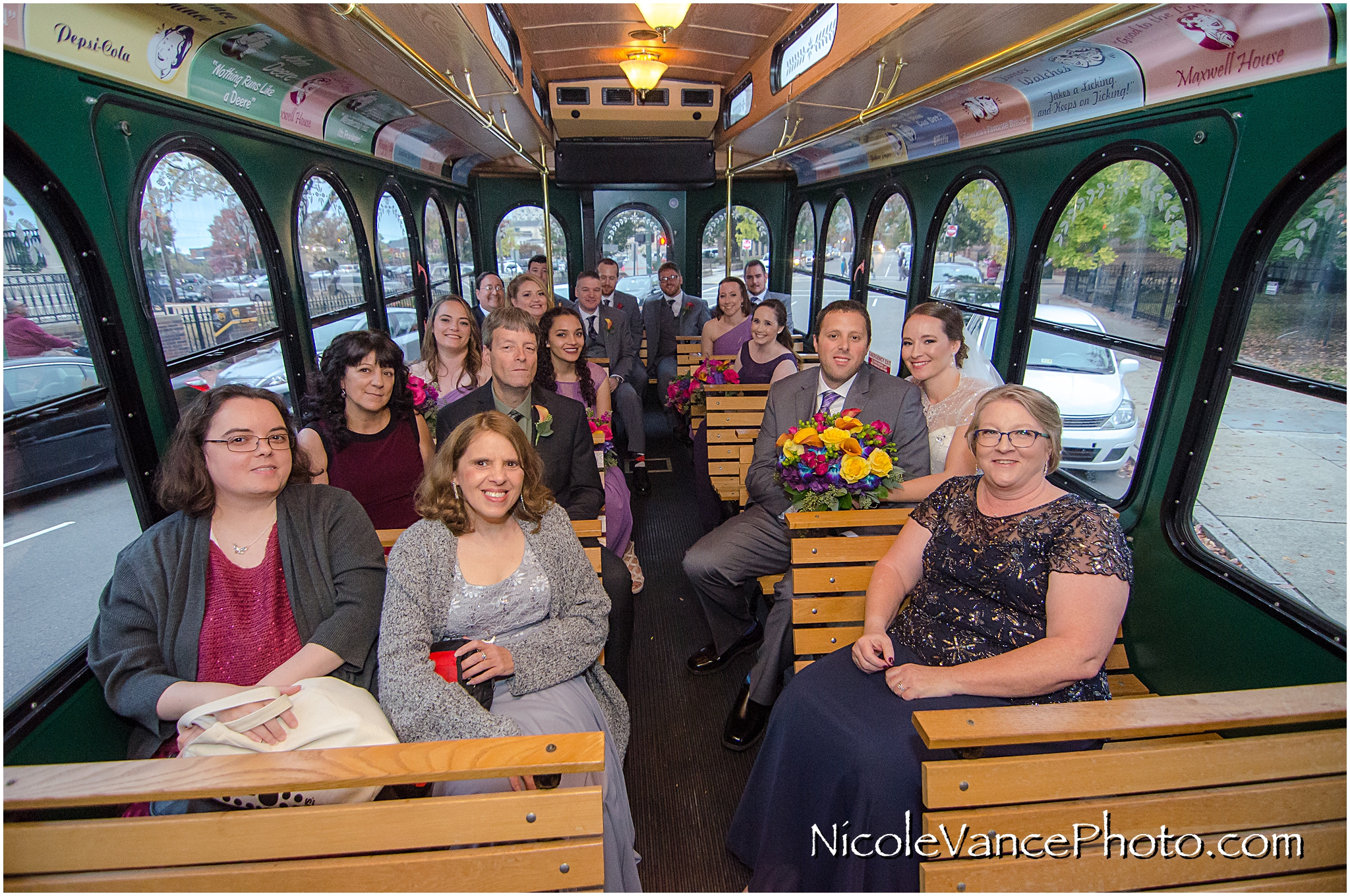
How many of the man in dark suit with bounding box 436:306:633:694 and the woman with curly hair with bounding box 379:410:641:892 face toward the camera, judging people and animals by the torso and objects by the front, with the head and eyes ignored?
2

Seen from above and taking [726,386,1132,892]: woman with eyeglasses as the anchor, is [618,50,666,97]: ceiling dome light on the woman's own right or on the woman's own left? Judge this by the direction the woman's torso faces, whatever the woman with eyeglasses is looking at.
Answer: on the woman's own right

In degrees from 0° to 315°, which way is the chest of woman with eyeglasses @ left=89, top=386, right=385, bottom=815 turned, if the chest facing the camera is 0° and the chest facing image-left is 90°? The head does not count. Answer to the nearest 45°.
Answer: approximately 315°

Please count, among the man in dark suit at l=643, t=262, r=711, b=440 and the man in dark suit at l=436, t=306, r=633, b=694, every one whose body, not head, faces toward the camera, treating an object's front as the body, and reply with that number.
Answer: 2

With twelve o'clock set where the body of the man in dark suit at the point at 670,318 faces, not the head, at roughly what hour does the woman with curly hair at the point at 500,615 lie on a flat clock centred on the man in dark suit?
The woman with curly hair is roughly at 12 o'clock from the man in dark suit.

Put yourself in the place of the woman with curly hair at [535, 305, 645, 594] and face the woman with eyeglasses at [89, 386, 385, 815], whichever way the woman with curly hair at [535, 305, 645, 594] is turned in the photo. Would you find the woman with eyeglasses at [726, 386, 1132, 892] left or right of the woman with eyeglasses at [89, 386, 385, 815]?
left

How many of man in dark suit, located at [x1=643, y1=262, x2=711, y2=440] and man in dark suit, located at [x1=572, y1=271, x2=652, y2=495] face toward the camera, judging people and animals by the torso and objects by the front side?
2

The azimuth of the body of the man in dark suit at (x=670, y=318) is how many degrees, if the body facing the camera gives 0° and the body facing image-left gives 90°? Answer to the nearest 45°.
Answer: approximately 0°
